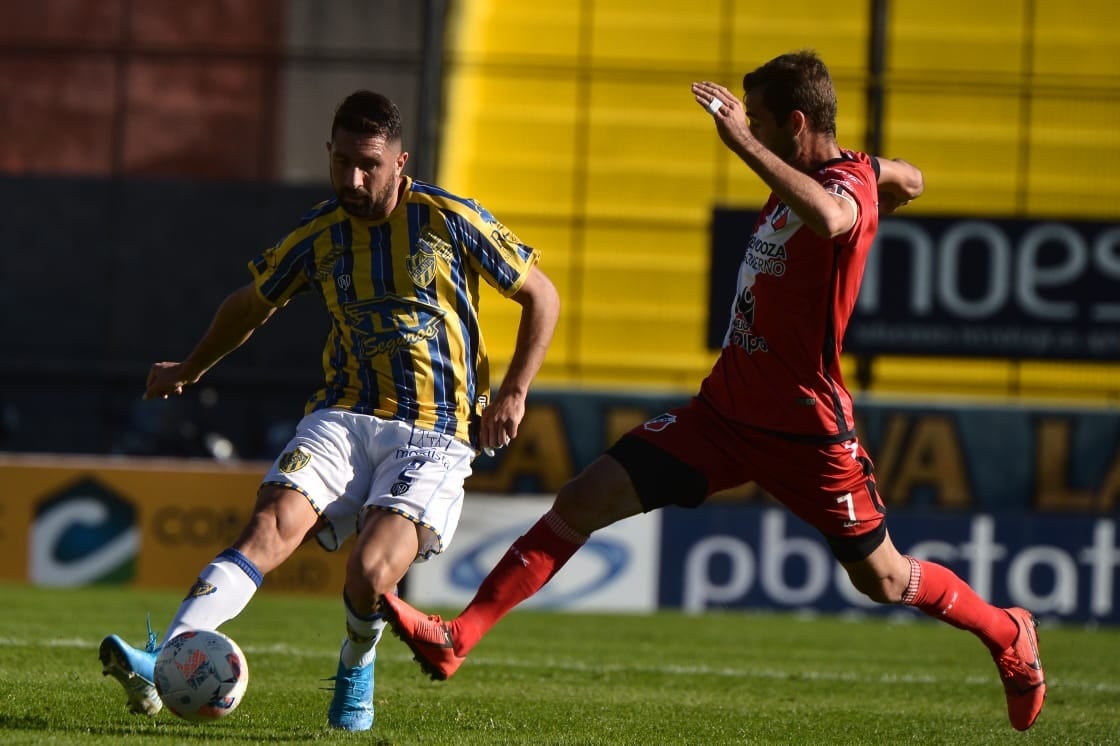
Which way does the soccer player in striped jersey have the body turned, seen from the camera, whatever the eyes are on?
toward the camera

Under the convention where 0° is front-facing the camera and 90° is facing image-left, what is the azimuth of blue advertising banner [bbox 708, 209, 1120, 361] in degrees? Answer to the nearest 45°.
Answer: approximately 0°

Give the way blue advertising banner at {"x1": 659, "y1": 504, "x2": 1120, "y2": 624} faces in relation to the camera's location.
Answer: facing the viewer

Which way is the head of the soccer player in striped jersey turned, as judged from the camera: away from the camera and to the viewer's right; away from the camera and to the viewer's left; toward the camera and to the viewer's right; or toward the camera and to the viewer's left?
toward the camera and to the viewer's left

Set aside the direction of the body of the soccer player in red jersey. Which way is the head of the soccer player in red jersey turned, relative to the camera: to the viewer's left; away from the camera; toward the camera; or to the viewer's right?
to the viewer's left

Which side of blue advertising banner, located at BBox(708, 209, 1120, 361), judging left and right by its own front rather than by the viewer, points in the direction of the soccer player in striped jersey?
front

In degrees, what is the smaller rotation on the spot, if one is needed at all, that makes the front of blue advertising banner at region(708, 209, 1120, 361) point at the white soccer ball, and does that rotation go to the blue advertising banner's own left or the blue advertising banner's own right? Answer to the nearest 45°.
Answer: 0° — it already faces it

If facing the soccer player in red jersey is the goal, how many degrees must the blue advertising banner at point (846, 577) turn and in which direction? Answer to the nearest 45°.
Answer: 0° — it already faces them

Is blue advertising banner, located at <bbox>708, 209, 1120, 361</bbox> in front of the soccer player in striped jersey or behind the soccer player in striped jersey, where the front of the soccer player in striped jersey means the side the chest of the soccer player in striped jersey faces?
behind
